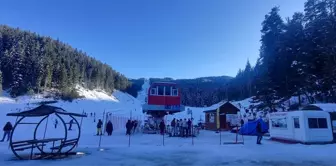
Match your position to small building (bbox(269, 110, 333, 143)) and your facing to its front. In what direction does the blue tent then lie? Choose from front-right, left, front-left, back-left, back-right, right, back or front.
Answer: right

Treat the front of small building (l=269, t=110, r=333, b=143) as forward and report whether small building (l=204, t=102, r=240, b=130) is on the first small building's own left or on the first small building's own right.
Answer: on the first small building's own right

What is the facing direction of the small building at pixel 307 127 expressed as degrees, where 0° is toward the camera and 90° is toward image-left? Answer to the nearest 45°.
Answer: approximately 45°
